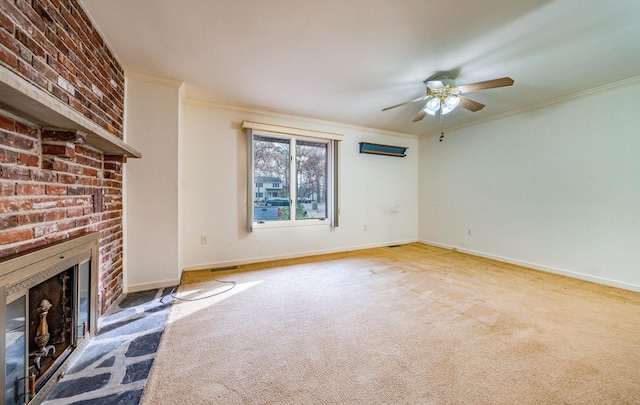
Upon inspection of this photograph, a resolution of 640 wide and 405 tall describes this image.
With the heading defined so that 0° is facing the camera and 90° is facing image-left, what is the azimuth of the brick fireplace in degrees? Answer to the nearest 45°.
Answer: approximately 315°

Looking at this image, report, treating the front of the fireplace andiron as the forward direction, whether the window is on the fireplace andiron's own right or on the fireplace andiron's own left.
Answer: on the fireplace andiron's own left

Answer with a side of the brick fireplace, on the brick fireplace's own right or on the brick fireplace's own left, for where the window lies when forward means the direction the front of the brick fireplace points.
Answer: on the brick fireplace's own left

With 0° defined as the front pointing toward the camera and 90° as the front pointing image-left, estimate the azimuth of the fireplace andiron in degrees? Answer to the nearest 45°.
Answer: approximately 315°
